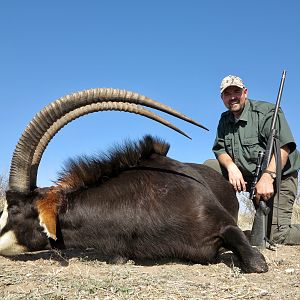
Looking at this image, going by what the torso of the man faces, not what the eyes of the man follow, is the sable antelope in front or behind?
in front

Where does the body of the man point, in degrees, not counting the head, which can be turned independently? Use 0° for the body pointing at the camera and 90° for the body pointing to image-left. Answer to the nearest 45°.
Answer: approximately 45°
